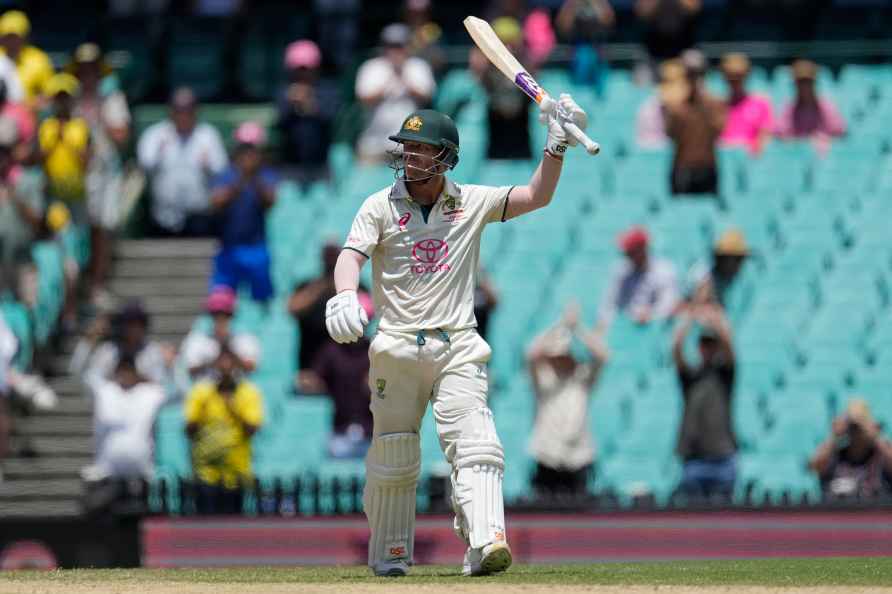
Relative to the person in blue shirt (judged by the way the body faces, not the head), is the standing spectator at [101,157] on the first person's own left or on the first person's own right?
on the first person's own right

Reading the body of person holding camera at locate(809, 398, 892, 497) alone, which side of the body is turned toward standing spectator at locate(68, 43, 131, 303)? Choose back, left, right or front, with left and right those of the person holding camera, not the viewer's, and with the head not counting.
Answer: right

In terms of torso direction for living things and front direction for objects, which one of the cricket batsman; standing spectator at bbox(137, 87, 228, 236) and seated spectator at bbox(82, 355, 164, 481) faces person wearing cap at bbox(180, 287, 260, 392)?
the standing spectator

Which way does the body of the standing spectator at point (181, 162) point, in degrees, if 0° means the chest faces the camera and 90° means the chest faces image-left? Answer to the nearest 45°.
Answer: approximately 0°

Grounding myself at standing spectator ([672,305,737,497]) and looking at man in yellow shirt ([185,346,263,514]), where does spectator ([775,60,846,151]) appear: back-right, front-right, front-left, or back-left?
back-right

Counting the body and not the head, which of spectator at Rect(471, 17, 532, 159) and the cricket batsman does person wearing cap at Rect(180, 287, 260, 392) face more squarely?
the cricket batsman
